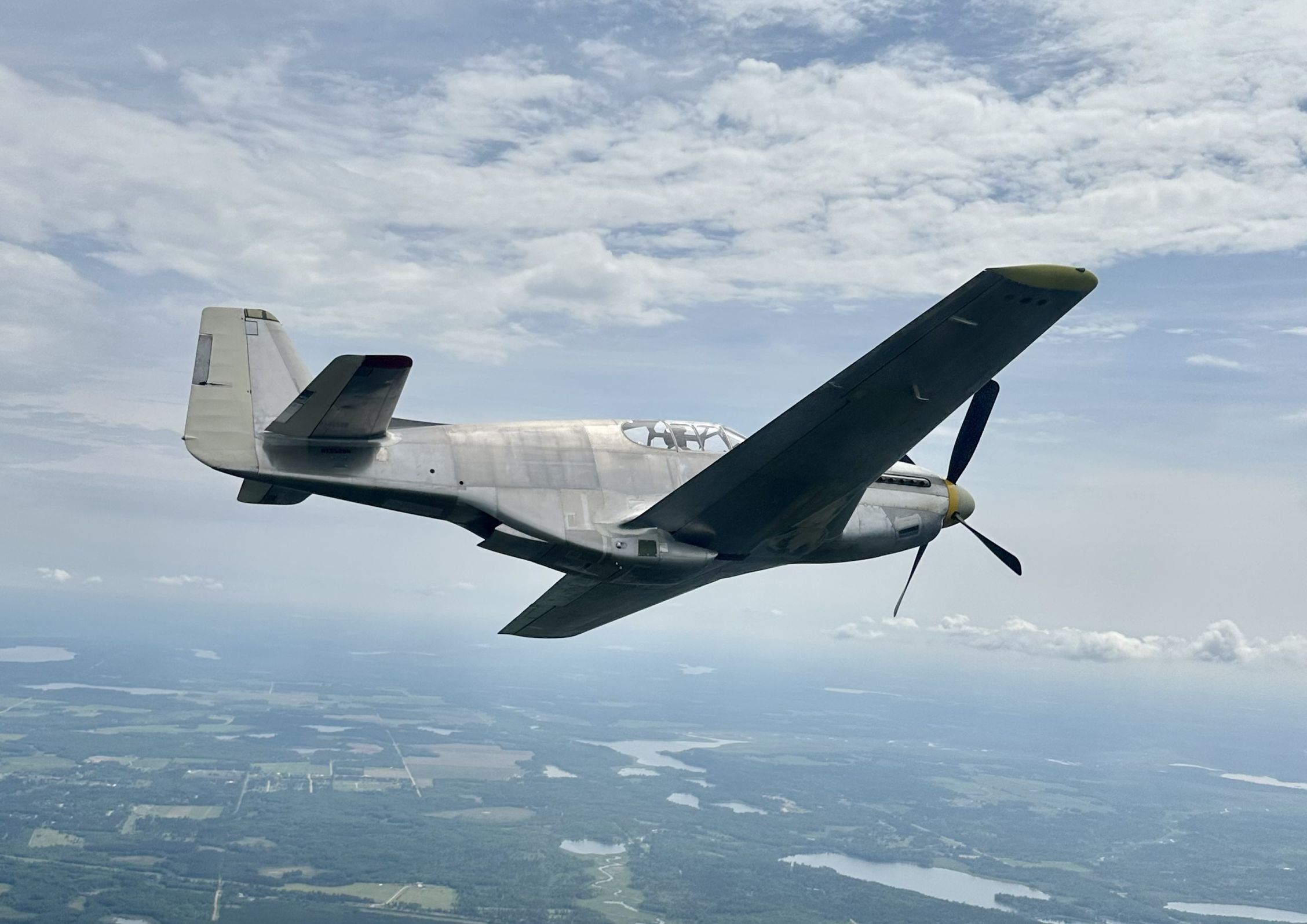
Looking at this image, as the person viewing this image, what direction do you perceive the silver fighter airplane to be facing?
facing away from the viewer and to the right of the viewer
